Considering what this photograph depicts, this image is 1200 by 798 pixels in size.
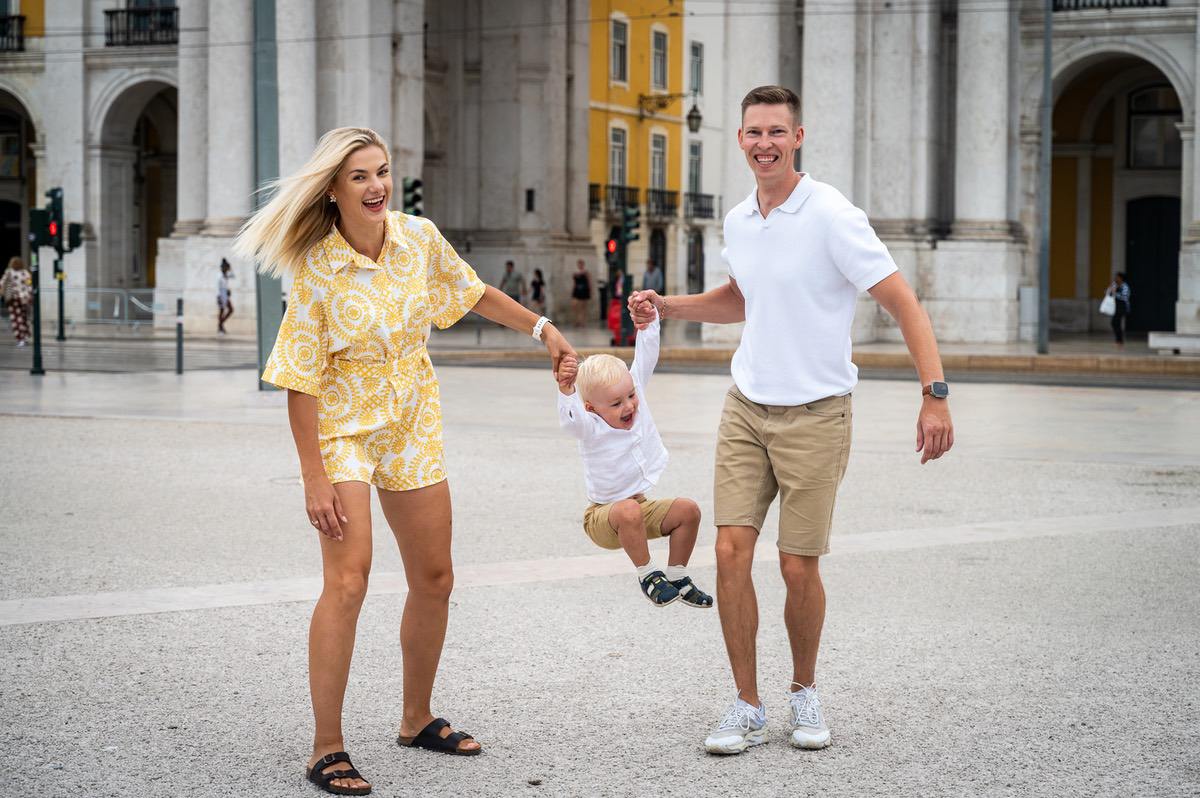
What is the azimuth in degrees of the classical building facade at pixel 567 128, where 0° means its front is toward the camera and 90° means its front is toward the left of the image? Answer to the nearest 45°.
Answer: approximately 0°

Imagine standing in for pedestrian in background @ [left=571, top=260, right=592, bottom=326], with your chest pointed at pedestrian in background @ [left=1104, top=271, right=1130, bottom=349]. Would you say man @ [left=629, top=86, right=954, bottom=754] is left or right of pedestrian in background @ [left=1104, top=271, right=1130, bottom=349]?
right

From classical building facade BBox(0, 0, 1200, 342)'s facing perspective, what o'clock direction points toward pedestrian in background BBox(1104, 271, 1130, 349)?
The pedestrian in background is roughly at 10 o'clock from the classical building facade.

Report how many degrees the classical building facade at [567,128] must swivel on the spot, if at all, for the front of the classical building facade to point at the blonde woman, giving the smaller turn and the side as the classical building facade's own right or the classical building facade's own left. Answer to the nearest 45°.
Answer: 0° — it already faces them

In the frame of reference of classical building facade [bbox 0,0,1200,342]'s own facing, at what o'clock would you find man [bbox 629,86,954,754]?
The man is roughly at 12 o'clock from the classical building facade.

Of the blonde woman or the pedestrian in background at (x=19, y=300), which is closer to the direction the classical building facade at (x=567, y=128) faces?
the blonde woman

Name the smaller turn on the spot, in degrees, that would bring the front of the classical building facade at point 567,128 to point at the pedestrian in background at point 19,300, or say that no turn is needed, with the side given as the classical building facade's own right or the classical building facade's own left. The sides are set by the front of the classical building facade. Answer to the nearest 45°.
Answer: approximately 45° to the classical building facade's own right
